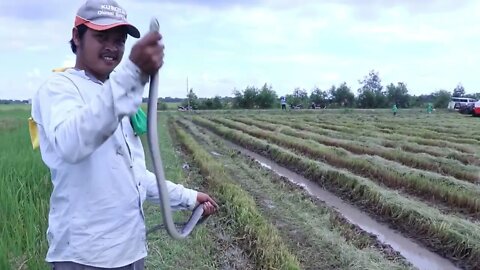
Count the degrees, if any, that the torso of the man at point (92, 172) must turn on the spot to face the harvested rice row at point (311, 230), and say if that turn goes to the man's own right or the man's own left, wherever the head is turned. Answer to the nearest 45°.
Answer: approximately 90° to the man's own left

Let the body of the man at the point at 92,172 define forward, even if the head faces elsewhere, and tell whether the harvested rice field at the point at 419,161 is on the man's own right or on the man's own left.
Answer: on the man's own left

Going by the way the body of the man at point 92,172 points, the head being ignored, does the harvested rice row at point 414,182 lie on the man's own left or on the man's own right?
on the man's own left

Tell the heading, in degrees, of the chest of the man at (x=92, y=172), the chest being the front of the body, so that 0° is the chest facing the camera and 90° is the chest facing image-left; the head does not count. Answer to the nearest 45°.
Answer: approximately 315°

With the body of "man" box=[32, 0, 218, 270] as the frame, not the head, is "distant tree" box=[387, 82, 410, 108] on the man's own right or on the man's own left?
on the man's own left

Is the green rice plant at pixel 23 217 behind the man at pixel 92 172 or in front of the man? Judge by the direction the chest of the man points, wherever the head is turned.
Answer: behind

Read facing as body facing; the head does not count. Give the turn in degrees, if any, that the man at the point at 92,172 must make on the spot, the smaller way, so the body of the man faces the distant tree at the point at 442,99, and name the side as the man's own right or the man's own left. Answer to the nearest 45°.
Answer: approximately 90° to the man's own left
